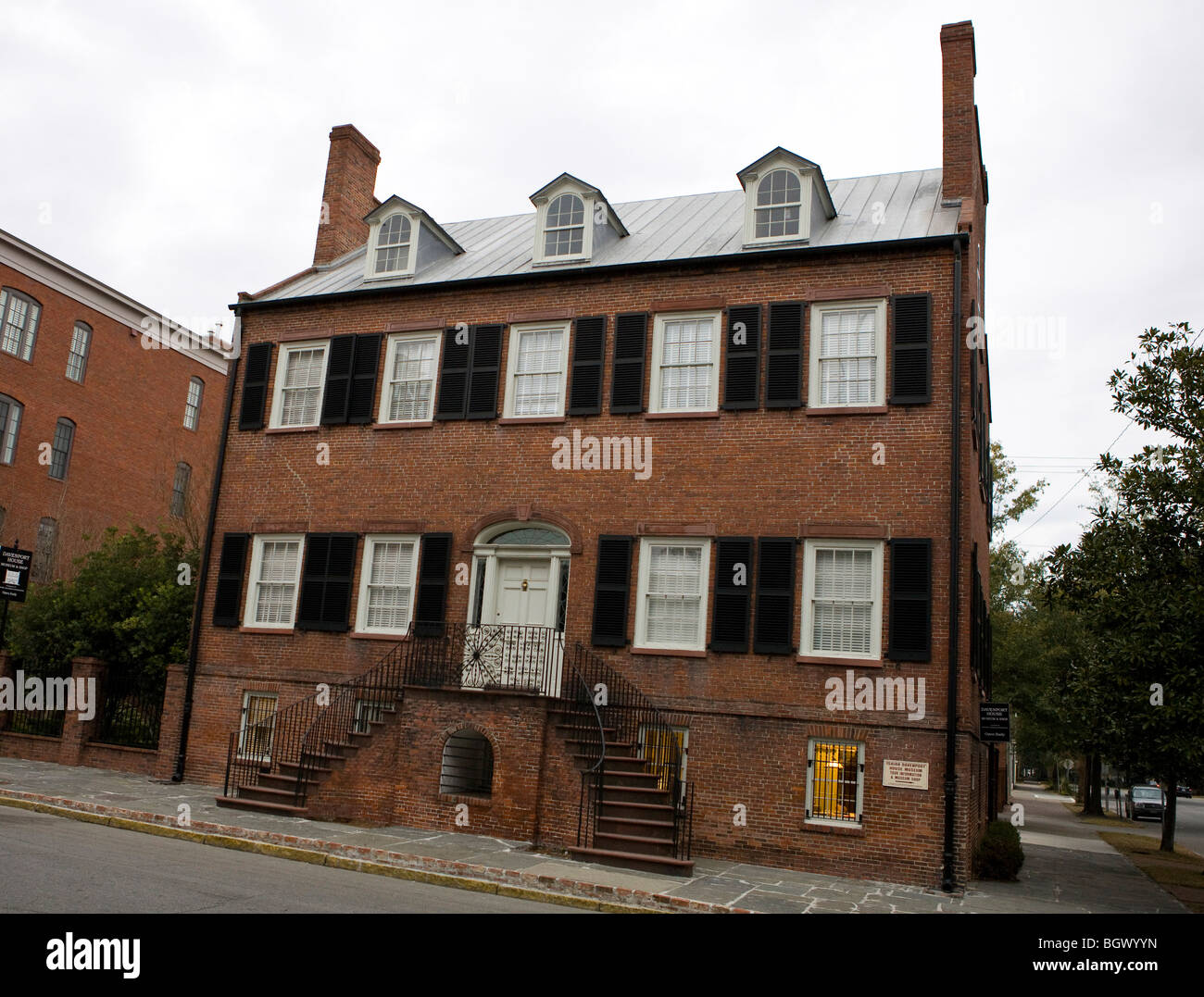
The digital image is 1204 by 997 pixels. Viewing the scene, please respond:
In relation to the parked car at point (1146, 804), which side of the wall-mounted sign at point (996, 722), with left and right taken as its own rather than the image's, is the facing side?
back

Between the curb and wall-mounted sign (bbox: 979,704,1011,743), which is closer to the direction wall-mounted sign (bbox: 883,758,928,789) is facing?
the curb

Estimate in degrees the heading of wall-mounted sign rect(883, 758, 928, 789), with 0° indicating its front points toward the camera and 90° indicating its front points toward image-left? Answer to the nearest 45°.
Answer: approximately 0°

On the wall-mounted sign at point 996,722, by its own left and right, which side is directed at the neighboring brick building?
right

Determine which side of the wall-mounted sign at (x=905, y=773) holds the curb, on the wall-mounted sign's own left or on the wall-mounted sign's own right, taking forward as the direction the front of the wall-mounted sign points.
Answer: on the wall-mounted sign's own right
